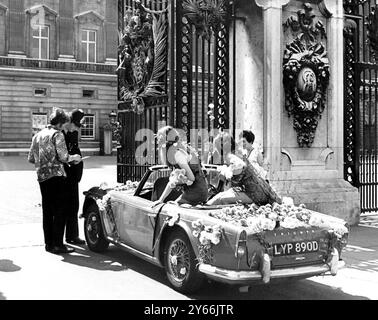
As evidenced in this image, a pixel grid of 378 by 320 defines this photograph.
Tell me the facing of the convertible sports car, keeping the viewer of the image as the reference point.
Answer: facing away from the viewer and to the left of the viewer

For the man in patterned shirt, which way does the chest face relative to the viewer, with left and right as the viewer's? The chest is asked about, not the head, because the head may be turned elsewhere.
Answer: facing away from the viewer and to the right of the viewer

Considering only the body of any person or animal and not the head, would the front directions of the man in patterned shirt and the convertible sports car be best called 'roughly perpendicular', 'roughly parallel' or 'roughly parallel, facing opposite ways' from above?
roughly perpendicular

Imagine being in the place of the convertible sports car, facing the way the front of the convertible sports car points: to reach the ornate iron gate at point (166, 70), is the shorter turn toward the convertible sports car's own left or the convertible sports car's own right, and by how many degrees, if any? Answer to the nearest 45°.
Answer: approximately 45° to the convertible sports car's own right

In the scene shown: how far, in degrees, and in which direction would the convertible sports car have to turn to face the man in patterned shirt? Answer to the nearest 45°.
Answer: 0° — it already faces them

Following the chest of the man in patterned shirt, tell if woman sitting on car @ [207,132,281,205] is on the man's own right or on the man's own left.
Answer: on the man's own right
